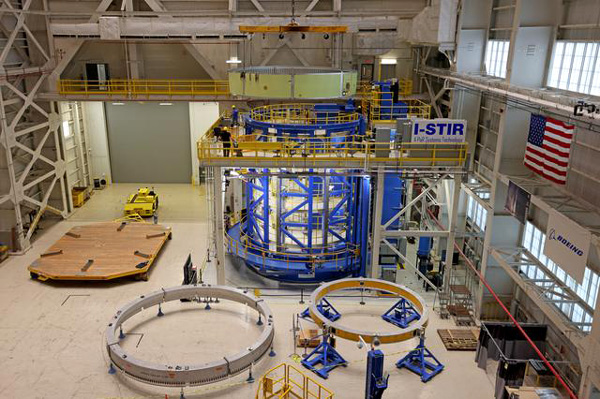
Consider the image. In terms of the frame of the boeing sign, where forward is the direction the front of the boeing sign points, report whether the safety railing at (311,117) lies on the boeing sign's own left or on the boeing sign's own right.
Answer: on the boeing sign's own right

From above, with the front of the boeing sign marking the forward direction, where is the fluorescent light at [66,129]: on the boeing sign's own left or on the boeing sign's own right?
on the boeing sign's own right

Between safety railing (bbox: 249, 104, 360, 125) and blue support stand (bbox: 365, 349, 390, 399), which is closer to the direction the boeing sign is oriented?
the blue support stand

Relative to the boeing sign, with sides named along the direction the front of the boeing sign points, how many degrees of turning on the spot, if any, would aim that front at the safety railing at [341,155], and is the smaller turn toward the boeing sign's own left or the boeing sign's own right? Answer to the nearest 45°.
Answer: approximately 45° to the boeing sign's own right

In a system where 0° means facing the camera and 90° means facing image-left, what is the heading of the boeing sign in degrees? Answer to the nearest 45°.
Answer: approximately 45°

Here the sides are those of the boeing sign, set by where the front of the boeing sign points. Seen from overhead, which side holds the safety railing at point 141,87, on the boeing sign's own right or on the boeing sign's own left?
on the boeing sign's own right

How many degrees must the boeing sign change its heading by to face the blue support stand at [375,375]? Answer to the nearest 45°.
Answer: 0° — it already faces it

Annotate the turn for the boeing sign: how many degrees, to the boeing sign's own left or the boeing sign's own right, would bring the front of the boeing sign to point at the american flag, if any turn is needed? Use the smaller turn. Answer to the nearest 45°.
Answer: approximately 135° to the boeing sign's own right
